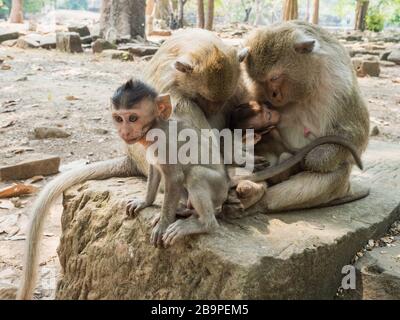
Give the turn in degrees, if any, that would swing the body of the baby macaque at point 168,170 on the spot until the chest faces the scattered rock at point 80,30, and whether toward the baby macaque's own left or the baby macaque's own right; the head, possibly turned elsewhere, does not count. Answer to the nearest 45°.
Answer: approximately 135° to the baby macaque's own right

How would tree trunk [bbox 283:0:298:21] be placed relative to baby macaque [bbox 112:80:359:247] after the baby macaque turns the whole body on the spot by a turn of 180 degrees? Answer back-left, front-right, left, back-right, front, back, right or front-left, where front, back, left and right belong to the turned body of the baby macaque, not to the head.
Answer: front-left

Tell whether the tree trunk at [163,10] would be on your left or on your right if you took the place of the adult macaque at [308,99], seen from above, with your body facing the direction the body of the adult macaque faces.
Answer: on your right

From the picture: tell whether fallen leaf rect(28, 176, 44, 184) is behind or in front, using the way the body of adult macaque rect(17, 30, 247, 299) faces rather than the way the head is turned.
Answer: behind

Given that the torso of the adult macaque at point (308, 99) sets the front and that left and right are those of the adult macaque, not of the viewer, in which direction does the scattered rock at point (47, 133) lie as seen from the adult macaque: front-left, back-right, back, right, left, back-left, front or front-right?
right

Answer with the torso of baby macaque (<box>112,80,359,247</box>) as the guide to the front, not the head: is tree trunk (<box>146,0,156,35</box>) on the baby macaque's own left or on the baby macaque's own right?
on the baby macaque's own right

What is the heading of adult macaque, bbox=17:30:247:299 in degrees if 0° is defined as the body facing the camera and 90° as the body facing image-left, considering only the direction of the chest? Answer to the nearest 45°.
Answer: approximately 315°

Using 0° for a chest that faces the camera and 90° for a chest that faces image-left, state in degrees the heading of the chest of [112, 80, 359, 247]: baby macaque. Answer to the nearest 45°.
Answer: approximately 45°

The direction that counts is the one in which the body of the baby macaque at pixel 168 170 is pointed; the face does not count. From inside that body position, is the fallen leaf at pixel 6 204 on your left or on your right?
on your right

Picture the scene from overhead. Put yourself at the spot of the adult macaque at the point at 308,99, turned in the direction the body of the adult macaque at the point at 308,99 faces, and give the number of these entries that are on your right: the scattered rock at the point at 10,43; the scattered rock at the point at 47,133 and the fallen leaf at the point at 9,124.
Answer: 3
